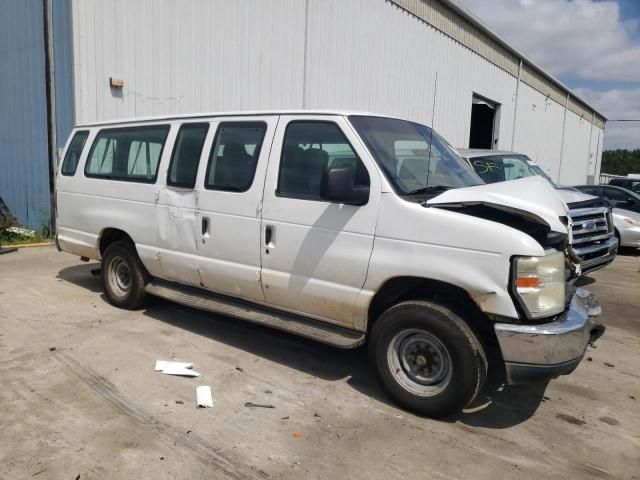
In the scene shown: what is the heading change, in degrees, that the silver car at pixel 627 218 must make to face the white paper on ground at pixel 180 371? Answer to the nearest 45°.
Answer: approximately 45° to its right

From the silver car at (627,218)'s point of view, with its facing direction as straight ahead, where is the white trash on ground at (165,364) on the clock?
The white trash on ground is roughly at 2 o'clock from the silver car.

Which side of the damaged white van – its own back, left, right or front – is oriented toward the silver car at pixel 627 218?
left

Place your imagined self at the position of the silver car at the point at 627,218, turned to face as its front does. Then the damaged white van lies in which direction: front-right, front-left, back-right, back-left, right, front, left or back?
front-right

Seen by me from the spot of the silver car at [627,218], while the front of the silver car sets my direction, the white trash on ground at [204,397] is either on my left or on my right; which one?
on my right

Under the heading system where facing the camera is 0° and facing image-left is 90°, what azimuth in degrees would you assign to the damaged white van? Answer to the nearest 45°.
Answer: approximately 315°

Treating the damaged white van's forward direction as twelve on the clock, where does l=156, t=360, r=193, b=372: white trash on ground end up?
The white trash on ground is roughly at 5 o'clock from the damaged white van.
